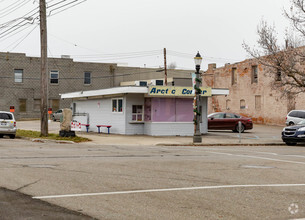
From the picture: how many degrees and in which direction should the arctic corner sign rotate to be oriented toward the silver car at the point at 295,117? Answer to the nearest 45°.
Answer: approximately 135° to its left

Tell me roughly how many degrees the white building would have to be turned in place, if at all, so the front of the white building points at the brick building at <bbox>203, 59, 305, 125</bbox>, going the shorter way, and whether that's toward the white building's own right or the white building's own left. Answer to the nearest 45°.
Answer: approximately 135° to the white building's own left

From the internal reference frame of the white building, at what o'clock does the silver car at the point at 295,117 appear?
The silver car is roughly at 8 o'clock from the white building.

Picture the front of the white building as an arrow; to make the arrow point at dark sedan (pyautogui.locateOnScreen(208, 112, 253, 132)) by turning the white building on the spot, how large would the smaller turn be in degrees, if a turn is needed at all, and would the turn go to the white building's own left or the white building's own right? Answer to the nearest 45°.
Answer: approximately 135° to the white building's own left

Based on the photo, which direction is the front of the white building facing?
toward the camera

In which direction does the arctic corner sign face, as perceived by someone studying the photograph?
facing the viewer

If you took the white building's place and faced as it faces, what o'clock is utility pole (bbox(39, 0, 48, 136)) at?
The utility pole is roughly at 2 o'clock from the white building.
